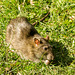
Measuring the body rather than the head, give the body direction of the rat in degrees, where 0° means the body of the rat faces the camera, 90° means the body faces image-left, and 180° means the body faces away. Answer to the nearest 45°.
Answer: approximately 315°
